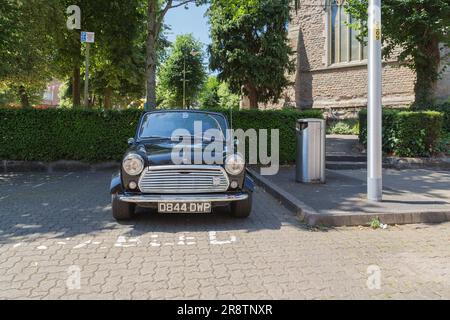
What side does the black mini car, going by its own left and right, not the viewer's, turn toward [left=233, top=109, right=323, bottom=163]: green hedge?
back

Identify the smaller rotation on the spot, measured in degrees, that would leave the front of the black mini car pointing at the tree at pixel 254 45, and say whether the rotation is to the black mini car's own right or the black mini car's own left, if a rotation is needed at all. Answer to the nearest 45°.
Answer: approximately 180°

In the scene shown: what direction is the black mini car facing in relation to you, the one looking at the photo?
facing the viewer

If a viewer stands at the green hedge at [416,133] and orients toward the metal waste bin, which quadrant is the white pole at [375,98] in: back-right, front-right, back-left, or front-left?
front-left

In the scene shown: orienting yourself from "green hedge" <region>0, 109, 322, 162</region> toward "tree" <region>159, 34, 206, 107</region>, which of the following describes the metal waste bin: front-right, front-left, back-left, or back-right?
back-right

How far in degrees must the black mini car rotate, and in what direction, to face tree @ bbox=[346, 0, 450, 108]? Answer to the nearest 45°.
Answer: approximately 135° to its left

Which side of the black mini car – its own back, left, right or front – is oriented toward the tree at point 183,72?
back

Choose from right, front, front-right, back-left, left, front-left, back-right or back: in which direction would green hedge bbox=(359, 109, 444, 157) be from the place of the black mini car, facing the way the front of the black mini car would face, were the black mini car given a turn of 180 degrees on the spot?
front-right

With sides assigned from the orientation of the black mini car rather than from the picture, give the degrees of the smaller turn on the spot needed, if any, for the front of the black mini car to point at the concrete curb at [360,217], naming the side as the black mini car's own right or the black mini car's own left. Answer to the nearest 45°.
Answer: approximately 90° to the black mini car's own left
